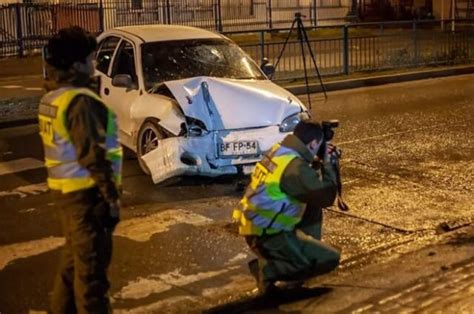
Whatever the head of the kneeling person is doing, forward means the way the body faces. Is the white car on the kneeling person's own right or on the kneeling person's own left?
on the kneeling person's own left

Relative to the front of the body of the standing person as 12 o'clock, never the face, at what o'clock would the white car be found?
The white car is roughly at 11 o'clock from the standing person.

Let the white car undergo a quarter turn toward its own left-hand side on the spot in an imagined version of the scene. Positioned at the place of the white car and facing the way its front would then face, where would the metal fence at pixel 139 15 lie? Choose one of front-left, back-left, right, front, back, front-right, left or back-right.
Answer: front-left

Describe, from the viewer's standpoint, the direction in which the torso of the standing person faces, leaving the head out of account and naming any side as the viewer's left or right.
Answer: facing away from the viewer and to the right of the viewer

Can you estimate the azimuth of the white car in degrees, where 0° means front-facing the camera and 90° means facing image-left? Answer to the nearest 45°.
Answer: approximately 315°

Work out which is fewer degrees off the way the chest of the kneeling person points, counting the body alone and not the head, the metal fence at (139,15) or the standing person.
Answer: the metal fence

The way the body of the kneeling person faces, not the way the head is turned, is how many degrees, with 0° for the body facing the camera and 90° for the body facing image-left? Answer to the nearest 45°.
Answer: approximately 225°
